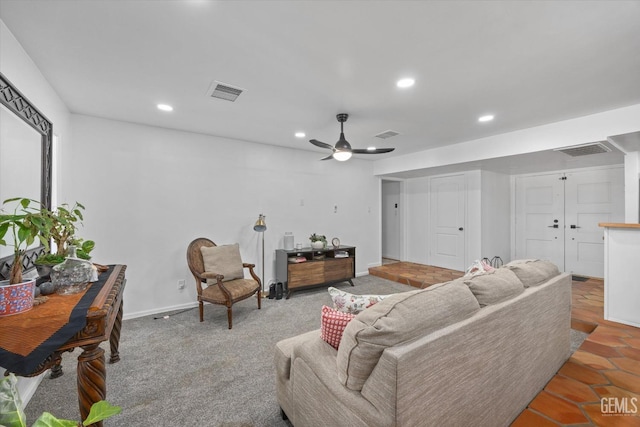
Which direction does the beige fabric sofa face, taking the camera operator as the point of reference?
facing away from the viewer and to the left of the viewer

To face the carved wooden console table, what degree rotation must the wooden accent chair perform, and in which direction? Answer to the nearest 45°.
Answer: approximately 45° to its right

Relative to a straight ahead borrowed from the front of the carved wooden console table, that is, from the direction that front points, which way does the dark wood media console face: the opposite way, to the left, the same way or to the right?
to the right

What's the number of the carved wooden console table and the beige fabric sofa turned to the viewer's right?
1

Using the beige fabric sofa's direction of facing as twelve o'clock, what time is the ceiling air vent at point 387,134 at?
The ceiling air vent is roughly at 1 o'clock from the beige fabric sofa.

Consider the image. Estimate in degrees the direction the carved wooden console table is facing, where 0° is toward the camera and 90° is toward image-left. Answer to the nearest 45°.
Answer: approximately 270°

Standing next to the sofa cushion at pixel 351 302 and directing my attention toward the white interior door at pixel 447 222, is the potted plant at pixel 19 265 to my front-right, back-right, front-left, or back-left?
back-left

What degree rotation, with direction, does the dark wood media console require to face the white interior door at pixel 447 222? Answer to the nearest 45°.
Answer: approximately 45° to its left

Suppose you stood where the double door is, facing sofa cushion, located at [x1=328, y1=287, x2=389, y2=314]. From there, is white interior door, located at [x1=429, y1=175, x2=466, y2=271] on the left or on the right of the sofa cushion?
right

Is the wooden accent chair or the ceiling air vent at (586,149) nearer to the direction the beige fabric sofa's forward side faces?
the wooden accent chair
